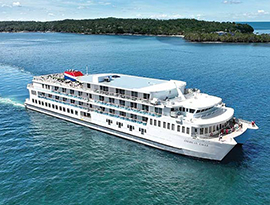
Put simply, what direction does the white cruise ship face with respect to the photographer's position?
facing the viewer and to the right of the viewer
